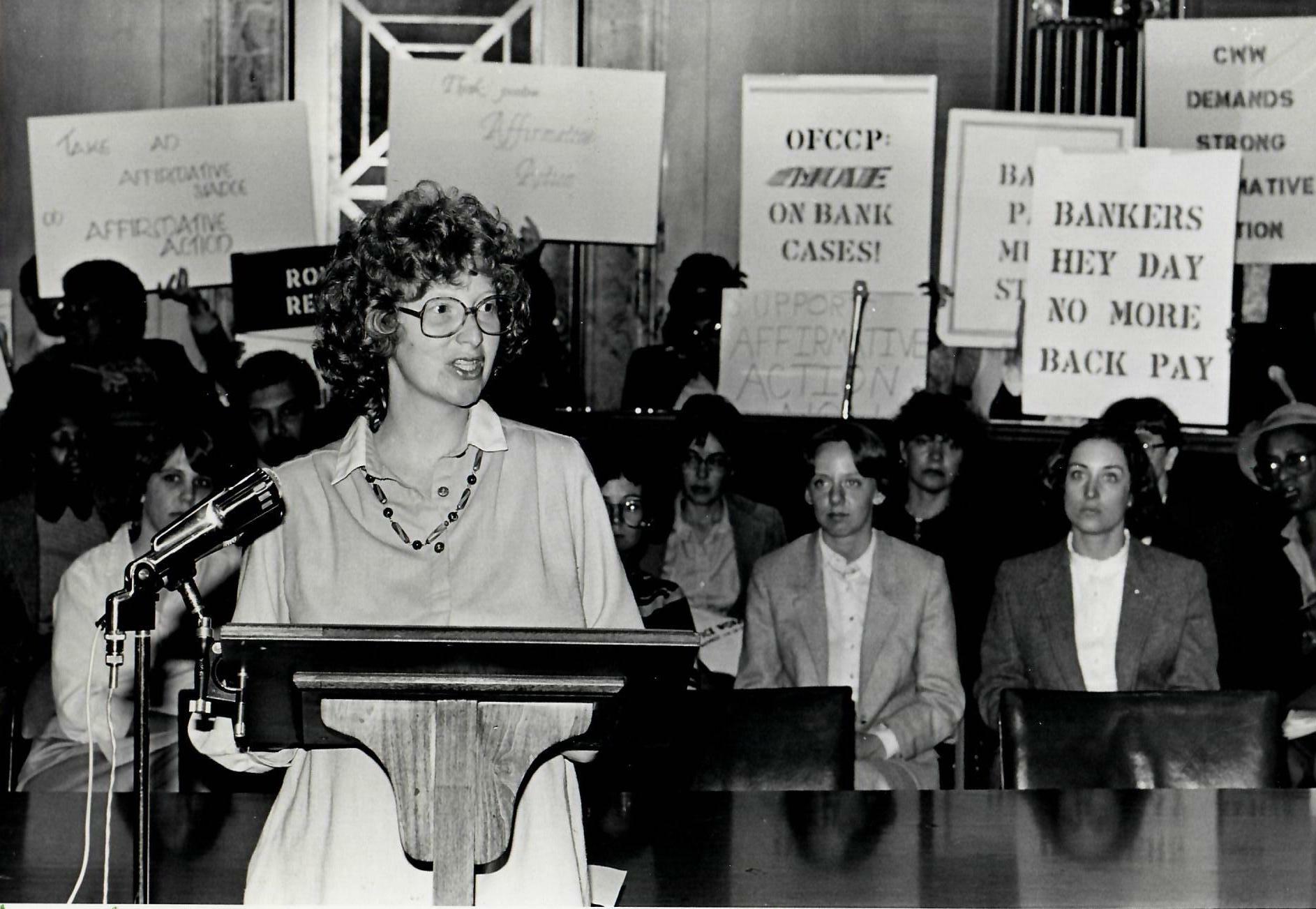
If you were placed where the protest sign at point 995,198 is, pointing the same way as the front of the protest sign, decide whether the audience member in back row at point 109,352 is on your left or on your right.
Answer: on your right

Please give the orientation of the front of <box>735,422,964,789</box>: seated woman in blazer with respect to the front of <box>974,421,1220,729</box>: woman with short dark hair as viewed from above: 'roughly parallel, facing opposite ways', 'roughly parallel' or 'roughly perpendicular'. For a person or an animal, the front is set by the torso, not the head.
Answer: roughly parallel

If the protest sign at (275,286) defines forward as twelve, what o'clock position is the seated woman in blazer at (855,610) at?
The seated woman in blazer is roughly at 11 o'clock from the protest sign.

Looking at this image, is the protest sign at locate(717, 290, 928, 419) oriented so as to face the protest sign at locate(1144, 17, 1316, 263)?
no

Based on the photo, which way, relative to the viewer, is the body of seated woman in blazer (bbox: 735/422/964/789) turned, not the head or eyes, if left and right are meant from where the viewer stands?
facing the viewer

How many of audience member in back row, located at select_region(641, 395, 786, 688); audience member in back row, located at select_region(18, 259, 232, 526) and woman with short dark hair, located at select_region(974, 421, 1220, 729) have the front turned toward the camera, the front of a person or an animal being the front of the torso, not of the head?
3

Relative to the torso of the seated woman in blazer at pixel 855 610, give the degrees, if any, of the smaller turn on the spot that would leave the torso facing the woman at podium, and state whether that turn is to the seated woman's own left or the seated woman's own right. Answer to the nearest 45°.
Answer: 0° — they already face them

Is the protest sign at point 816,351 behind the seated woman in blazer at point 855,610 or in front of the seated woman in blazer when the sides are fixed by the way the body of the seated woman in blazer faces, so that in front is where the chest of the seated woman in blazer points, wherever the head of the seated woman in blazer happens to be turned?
behind

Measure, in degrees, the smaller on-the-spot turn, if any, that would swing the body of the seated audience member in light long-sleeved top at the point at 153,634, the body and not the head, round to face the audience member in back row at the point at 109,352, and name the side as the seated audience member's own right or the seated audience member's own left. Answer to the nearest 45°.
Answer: approximately 135° to the seated audience member's own left

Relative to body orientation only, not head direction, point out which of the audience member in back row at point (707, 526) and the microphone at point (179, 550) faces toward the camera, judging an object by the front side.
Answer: the audience member in back row

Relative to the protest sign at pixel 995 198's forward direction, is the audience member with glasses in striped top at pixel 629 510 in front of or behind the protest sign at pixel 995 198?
in front

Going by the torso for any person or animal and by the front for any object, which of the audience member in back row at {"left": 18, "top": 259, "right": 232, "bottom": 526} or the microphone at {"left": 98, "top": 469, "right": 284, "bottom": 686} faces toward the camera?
the audience member in back row

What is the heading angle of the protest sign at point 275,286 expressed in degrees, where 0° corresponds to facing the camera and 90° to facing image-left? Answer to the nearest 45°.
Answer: approximately 0°

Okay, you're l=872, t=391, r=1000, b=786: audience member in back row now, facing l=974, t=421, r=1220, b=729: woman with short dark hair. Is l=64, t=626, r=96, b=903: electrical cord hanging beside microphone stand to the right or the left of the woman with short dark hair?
right

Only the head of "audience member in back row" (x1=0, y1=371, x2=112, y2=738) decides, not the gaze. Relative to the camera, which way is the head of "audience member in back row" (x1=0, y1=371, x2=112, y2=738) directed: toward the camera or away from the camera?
toward the camera

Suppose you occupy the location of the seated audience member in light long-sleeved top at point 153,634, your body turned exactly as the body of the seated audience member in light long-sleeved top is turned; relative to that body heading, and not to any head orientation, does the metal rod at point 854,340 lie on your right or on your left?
on your left

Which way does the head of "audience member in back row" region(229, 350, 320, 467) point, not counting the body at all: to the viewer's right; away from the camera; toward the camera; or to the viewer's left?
toward the camera

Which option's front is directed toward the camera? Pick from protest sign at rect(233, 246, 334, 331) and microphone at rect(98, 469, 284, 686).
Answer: the protest sign

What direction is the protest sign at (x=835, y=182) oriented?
toward the camera

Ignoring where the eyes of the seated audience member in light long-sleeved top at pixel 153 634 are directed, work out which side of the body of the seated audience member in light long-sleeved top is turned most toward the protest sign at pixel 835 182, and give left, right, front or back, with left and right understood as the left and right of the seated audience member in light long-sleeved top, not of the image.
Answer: left

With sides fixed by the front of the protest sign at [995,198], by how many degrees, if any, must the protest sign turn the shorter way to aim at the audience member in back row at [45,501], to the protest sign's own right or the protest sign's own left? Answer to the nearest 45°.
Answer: approximately 45° to the protest sign's own right
